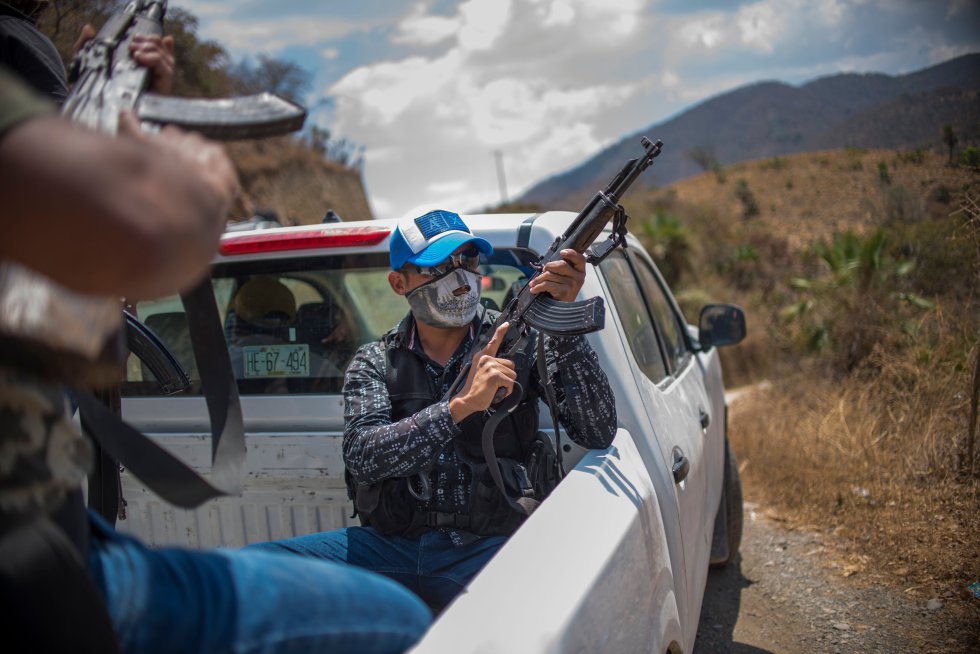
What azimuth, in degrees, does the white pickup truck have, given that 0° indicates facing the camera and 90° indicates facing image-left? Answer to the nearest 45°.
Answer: approximately 225°

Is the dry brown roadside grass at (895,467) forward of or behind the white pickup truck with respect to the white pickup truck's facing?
forward

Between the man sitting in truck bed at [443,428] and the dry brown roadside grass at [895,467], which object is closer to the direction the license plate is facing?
the man sitting in truck bed

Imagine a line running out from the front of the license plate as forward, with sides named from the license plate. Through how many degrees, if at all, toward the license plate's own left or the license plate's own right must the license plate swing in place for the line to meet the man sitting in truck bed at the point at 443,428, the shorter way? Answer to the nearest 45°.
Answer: approximately 45° to the license plate's own left

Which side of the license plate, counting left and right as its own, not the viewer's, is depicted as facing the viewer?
front

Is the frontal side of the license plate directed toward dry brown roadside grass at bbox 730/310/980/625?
no

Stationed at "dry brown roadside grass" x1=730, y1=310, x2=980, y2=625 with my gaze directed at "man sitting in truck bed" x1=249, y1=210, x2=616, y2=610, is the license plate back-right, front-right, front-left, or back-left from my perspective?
front-right
